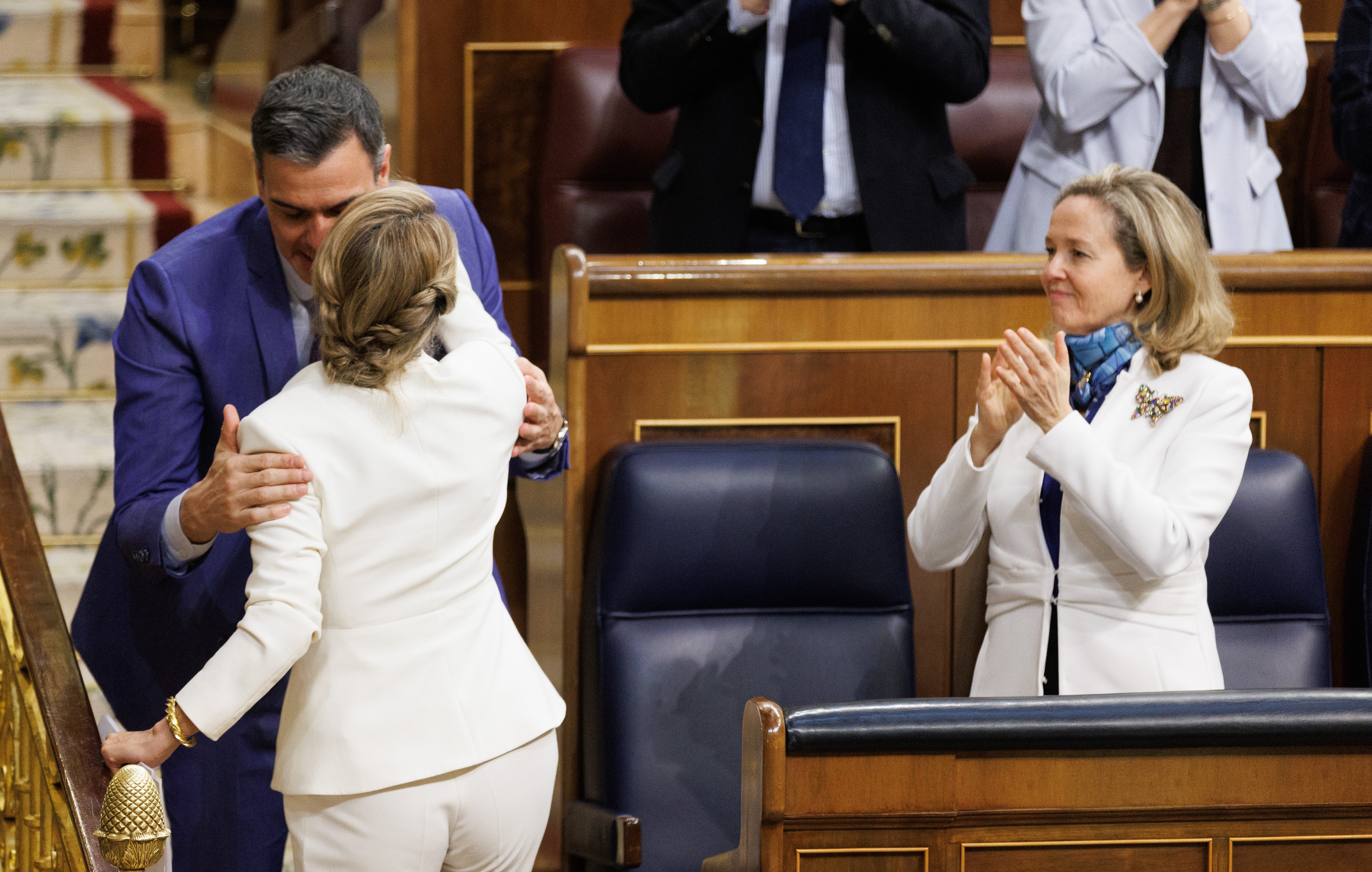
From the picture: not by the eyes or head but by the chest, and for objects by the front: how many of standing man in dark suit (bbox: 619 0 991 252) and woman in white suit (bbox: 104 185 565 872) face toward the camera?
1

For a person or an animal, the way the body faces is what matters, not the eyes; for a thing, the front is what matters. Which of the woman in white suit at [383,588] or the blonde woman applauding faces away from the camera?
the woman in white suit

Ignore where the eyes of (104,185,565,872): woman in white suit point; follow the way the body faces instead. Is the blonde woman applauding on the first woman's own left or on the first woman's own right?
on the first woman's own right

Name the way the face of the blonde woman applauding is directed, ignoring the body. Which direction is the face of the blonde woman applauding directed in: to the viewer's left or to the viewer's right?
to the viewer's left

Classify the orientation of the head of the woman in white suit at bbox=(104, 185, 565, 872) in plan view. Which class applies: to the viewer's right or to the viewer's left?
to the viewer's left

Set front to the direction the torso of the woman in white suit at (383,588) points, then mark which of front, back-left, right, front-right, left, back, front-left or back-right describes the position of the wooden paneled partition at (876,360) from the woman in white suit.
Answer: front-right

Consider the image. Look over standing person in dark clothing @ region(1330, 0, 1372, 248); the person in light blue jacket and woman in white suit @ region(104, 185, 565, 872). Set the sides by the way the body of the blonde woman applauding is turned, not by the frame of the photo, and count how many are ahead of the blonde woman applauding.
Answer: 1

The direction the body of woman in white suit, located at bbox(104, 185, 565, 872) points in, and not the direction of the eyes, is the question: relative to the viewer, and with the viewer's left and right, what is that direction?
facing away from the viewer

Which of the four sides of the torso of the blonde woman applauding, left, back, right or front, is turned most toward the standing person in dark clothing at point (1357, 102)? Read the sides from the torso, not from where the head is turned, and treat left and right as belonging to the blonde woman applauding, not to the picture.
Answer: back

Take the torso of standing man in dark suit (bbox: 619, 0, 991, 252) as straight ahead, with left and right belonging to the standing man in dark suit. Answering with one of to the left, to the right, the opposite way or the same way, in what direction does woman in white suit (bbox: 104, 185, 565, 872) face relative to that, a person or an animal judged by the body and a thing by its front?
the opposite way

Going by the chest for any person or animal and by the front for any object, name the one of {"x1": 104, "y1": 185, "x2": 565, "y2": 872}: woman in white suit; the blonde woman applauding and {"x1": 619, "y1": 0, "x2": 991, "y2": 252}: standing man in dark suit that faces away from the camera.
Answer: the woman in white suit

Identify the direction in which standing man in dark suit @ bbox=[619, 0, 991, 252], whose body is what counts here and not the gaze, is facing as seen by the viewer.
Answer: toward the camera

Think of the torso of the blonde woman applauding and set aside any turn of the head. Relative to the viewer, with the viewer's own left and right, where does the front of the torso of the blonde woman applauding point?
facing the viewer and to the left of the viewer

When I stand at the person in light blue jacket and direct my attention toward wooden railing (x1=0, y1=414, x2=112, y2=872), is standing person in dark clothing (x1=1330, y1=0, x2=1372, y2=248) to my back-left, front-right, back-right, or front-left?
back-left

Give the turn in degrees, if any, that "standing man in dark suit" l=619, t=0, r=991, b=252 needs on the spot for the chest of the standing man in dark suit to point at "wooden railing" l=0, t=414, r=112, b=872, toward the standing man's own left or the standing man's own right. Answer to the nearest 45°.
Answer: approximately 45° to the standing man's own right

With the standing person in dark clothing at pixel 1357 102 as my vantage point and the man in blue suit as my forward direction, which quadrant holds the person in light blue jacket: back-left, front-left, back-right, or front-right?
front-right
